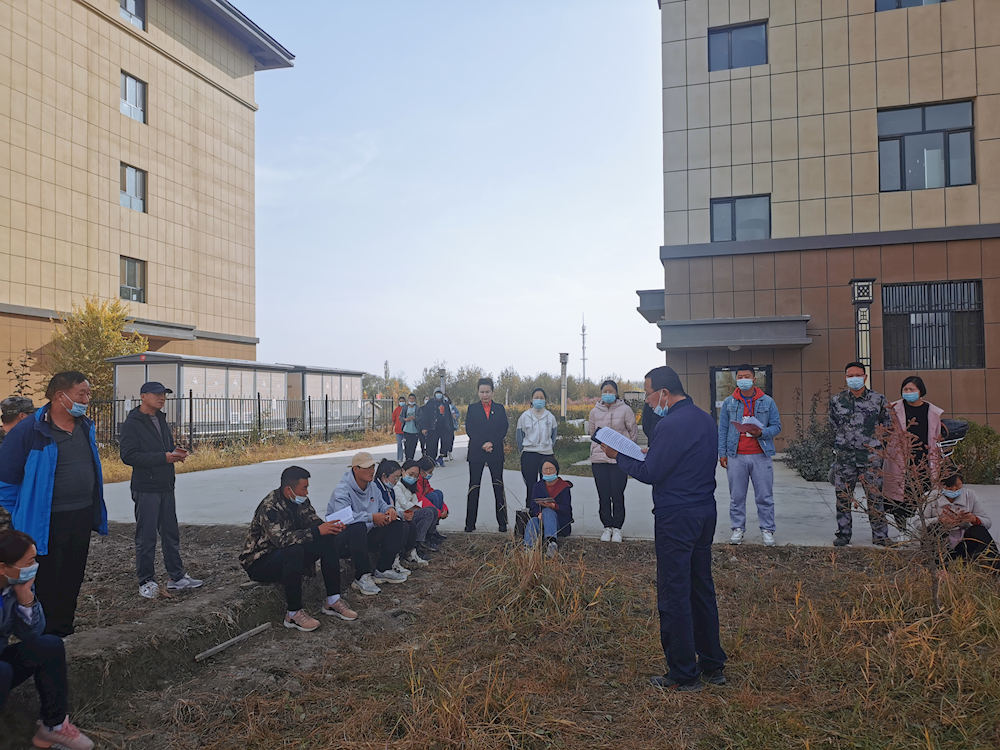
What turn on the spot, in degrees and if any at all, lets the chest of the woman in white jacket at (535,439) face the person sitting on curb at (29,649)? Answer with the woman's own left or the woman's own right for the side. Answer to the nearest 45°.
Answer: approximately 45° to the woman's own right

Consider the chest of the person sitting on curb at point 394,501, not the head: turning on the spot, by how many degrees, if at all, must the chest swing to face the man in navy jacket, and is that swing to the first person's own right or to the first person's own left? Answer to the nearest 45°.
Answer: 0° — they already face them

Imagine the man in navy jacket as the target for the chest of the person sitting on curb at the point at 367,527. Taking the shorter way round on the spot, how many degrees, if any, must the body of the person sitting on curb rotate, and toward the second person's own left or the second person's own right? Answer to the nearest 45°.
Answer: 0° — they already face them

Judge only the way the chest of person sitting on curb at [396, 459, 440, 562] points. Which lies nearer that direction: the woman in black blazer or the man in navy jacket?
the man in navy jacket

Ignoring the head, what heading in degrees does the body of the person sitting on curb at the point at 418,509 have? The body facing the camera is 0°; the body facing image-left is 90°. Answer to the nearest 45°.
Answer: approximately 315°

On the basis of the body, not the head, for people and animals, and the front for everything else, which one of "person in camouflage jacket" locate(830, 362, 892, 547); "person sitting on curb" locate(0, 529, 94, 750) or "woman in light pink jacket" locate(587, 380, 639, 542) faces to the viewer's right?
the person sitting on curb

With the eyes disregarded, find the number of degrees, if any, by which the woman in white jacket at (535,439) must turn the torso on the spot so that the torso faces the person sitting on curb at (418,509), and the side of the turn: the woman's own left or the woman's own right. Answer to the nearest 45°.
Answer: approximately 45° to the woman's own right

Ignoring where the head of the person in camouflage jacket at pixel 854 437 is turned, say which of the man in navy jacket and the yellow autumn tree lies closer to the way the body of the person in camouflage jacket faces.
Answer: the man in navy jacket

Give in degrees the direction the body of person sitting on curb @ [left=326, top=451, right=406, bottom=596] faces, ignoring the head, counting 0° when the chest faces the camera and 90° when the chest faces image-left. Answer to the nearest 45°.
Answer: approximately 315°

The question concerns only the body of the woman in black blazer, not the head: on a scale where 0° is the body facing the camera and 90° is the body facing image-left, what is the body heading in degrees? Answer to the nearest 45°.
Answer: approximately 0°

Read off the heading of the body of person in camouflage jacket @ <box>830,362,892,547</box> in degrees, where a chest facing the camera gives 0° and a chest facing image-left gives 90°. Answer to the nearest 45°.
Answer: approximately 0°

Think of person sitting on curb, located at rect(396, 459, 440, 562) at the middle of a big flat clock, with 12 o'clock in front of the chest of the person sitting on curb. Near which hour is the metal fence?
The metal fence is roughly at 7 o'clock from the person sitting on curb.

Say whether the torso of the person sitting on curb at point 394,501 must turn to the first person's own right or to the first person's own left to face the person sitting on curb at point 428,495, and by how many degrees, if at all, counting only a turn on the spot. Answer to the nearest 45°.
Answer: approximately 90° to the first person's own left

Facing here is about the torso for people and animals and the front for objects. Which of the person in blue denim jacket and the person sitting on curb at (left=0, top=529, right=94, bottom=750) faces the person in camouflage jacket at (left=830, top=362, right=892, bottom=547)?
the person sitting on curb

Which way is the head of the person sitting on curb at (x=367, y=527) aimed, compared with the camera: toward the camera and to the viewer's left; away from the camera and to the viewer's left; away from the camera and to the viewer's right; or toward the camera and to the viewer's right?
toward the camera and to the viewer's right
